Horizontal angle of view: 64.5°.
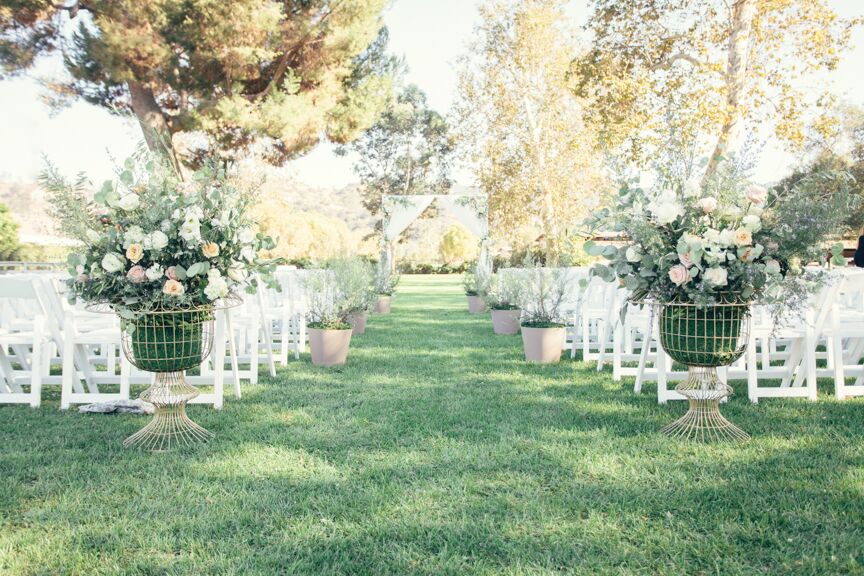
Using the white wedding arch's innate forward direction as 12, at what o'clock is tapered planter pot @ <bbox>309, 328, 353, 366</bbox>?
The tapered planter pot is roughly at 12 o'clock from the white wedding arch.

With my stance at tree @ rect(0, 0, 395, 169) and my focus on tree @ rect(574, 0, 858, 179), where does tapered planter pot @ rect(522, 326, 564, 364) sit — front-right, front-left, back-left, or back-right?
front-right

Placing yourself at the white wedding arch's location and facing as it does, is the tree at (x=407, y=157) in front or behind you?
behind

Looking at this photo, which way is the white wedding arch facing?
toward the camera

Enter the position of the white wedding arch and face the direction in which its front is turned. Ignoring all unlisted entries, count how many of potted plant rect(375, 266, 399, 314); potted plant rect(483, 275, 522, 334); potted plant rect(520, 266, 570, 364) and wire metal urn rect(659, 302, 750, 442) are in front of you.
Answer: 4

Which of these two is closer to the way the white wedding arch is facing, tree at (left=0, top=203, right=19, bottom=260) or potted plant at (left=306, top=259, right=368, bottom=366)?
the potted plant

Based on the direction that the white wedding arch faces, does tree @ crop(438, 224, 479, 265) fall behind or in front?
behind

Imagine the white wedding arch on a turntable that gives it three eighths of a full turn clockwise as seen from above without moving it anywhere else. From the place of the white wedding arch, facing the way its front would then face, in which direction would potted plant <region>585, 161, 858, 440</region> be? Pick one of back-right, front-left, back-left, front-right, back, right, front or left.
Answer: back-left

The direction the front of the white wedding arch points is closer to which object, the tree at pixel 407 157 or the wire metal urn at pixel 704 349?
the wire metal urn

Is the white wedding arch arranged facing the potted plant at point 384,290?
yes

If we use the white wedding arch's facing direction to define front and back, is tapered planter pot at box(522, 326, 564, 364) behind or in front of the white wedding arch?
in front

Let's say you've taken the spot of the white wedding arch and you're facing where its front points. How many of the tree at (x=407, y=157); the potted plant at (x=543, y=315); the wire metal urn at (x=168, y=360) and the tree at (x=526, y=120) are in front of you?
2

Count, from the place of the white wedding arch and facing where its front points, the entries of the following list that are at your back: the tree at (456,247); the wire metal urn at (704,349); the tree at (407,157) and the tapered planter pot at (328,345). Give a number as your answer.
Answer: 2

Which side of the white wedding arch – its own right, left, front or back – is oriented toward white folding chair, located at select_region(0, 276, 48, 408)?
front

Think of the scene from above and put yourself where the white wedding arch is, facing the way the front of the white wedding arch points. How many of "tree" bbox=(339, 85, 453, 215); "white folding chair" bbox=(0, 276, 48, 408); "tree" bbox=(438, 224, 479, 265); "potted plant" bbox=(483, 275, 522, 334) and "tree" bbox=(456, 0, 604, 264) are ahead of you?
2

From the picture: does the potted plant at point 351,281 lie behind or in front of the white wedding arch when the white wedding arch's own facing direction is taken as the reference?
in front

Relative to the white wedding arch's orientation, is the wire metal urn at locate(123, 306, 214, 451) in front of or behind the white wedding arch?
in front

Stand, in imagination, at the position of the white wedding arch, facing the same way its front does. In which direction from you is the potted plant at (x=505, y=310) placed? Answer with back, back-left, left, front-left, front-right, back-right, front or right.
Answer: front

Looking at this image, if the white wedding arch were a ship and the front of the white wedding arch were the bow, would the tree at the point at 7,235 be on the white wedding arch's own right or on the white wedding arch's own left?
on the white wedding arch's own right

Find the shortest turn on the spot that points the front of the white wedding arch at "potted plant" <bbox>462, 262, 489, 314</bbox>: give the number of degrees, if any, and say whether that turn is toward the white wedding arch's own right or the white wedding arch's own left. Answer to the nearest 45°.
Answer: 0° — it already faces it

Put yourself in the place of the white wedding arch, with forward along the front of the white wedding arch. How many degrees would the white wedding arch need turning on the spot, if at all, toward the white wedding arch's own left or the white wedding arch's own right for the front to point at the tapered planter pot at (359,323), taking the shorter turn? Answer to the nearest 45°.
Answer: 0° — it already faces it

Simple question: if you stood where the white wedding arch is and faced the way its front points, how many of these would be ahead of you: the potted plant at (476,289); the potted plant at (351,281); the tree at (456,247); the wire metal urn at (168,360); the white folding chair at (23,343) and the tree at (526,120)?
4
